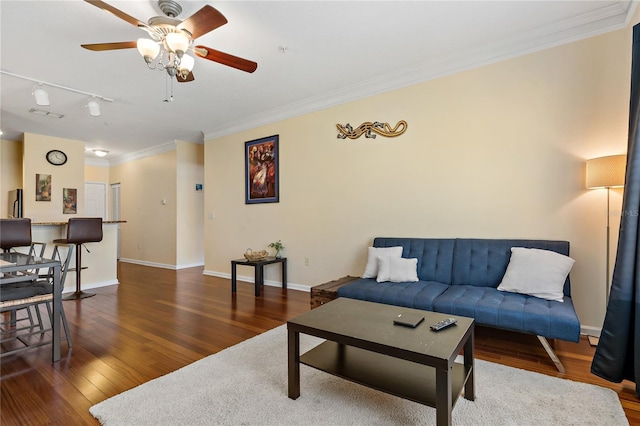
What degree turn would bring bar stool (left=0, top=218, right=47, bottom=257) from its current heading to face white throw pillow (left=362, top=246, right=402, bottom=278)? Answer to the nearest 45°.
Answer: approximately 90° to its right

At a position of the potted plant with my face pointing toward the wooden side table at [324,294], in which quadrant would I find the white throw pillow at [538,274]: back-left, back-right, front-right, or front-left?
front-left

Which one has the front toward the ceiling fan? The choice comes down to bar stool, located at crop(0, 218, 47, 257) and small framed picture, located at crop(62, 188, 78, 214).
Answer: the small framed picture

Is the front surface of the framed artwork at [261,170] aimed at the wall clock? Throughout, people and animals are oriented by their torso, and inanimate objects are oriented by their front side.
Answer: no

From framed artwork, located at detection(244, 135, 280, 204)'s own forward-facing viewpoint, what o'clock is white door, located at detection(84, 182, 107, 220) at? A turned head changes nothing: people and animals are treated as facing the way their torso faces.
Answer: The white door is roughly at 3 o'clock from the framed artwork.

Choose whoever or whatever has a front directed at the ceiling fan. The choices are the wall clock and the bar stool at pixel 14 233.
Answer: the wall clock

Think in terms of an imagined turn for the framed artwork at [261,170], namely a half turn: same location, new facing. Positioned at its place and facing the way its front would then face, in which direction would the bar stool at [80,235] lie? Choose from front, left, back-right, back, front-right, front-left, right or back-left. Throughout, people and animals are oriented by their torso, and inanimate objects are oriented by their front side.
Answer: back-left

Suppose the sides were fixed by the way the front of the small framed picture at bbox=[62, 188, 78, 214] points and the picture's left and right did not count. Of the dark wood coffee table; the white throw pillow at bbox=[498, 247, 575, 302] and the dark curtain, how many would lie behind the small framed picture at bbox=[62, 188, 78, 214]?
0

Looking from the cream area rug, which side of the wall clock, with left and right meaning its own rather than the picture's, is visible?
front

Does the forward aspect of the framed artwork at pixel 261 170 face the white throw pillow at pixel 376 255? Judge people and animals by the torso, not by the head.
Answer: no

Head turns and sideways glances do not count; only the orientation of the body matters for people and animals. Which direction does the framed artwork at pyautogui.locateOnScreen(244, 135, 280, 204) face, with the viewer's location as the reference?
facing the viewer and to the left of the viewer

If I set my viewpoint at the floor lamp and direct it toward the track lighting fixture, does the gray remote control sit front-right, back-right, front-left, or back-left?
front-left

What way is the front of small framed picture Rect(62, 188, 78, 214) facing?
toward the camera

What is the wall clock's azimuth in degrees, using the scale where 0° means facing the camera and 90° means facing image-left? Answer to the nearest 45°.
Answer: approximately 0°

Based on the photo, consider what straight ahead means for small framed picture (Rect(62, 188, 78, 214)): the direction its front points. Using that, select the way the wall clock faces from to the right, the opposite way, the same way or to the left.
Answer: the same way
